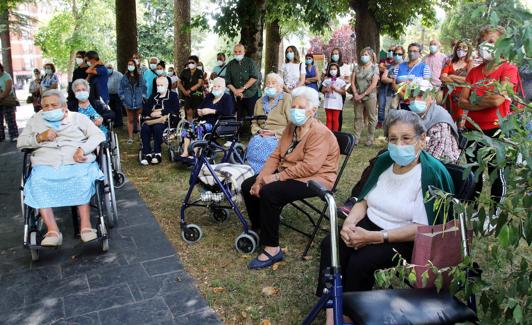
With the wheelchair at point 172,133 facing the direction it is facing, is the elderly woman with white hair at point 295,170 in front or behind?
in front

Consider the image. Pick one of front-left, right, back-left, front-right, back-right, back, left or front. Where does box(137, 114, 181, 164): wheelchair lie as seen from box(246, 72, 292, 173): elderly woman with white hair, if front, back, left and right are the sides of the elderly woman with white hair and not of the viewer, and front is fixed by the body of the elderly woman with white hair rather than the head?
right

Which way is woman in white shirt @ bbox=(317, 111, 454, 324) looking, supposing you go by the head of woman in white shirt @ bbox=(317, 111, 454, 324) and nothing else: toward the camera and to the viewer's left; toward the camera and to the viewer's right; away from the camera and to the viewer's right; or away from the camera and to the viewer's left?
toward the camera and to the viewer's left

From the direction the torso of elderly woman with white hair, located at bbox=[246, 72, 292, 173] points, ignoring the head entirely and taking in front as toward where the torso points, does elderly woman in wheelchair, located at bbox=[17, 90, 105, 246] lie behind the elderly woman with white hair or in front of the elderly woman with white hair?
in front

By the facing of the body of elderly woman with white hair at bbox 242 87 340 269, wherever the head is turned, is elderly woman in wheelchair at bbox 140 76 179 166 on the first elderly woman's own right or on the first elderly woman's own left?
on the first elderly woman's own right

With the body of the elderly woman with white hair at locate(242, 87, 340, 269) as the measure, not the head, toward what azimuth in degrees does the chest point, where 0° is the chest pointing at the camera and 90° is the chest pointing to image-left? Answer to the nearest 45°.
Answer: approximately 45°

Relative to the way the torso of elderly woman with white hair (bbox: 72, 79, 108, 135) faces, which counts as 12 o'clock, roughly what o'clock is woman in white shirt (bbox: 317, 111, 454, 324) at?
The woman in white shirt is roughly at 11 o'clock from the elderly woman with white hair.

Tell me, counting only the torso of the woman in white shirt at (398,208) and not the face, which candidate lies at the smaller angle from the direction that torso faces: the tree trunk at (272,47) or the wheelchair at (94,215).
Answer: the wheelchair

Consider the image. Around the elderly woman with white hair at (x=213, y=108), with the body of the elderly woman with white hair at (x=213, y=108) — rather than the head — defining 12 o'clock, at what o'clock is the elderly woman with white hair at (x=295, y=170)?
the elderly woman with white hair at (x=295, y=170) is roughly at 10 o'clock from the elderly woman with white hair at (x=213, y=108).

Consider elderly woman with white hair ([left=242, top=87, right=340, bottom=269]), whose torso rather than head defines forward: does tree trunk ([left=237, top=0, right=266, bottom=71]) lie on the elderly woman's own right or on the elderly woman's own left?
on the elderly woman's own right

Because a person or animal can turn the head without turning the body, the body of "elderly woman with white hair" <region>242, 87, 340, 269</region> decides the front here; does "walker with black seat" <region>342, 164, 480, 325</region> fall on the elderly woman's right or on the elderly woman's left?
on the elderly woman's left
